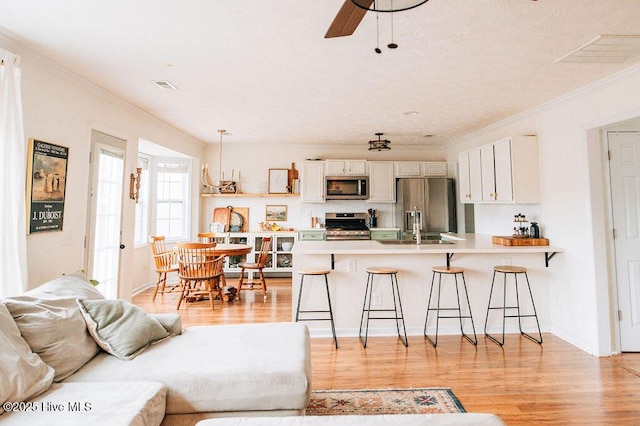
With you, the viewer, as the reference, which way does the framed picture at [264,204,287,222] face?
facing the viewer

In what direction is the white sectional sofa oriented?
to the viewer's right

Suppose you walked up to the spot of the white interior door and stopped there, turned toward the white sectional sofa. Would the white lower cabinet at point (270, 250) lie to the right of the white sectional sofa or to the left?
right

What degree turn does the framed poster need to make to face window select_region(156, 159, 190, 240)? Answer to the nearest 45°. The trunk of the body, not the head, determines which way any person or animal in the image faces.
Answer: approximately 90° to its left

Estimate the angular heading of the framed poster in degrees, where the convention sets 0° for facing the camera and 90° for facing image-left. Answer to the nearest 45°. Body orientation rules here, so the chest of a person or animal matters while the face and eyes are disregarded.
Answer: approximately 315°

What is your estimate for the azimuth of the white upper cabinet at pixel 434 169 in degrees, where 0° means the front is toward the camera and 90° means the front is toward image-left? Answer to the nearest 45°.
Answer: approximately 0°

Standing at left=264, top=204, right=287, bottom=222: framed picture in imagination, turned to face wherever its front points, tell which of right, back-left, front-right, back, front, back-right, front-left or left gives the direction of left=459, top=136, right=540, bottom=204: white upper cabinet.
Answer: front-left

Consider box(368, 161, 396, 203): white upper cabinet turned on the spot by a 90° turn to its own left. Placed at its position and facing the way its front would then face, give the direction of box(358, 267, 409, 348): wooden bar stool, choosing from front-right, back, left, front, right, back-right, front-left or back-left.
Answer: right

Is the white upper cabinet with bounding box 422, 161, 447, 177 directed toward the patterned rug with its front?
yes

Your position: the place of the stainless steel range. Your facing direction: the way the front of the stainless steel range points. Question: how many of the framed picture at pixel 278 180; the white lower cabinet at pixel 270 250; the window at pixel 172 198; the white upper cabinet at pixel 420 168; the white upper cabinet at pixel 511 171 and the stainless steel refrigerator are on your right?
3

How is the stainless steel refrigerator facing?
toward the camera

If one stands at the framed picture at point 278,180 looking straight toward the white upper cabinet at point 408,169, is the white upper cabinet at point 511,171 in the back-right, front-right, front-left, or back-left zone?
front-right
